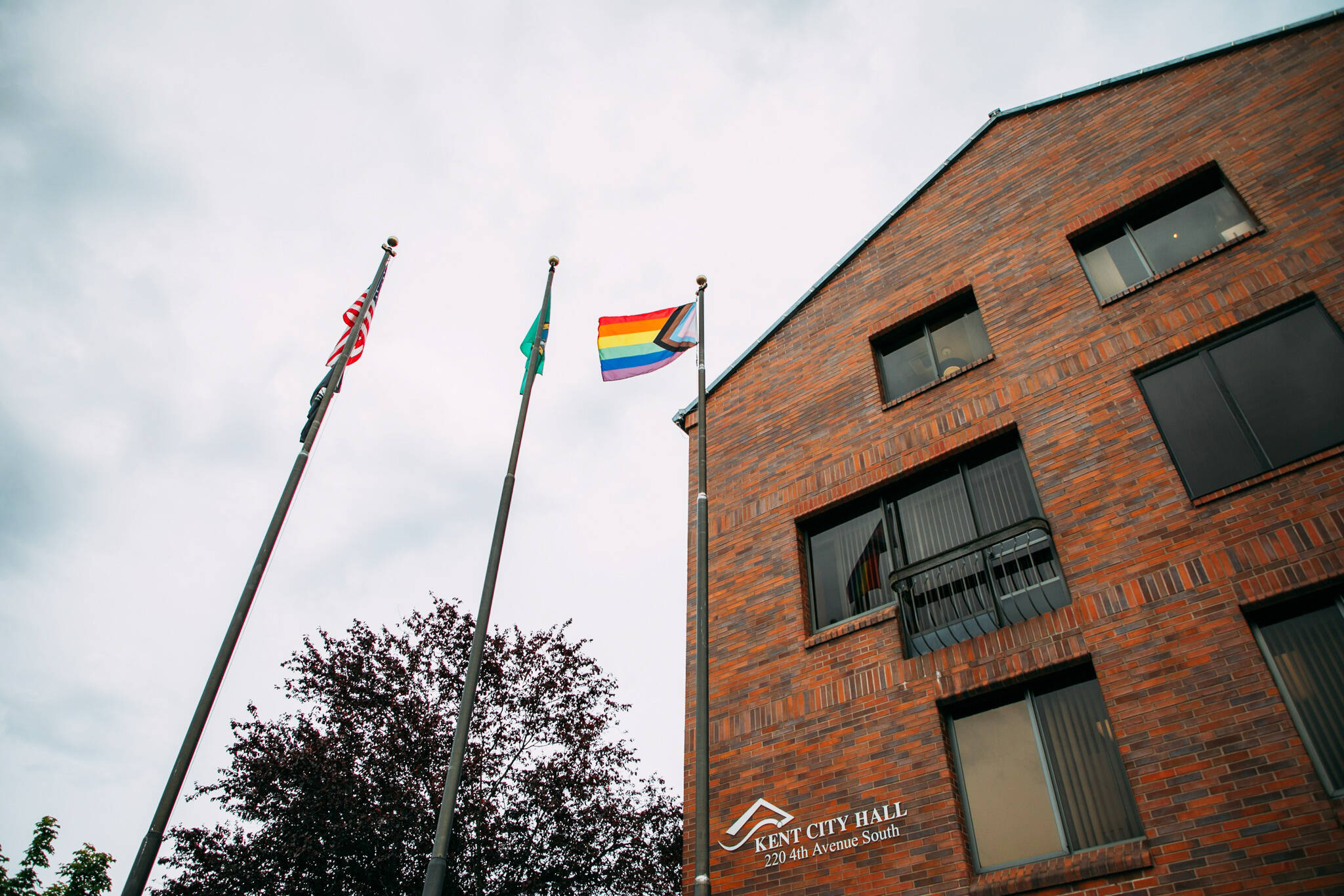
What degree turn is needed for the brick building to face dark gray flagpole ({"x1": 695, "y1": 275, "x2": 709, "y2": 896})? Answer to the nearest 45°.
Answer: approximately 45° to its right

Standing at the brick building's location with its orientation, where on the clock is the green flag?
The green flag is roughly at 1 o'clock from the brick building.

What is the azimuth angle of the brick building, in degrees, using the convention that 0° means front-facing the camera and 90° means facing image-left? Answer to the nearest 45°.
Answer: approximately 45°

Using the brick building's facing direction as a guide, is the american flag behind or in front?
in front

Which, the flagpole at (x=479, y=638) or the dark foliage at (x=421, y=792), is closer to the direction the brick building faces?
the flagpole

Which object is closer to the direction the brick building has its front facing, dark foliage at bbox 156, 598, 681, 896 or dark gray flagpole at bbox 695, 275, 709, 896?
the dark gray flagpole
